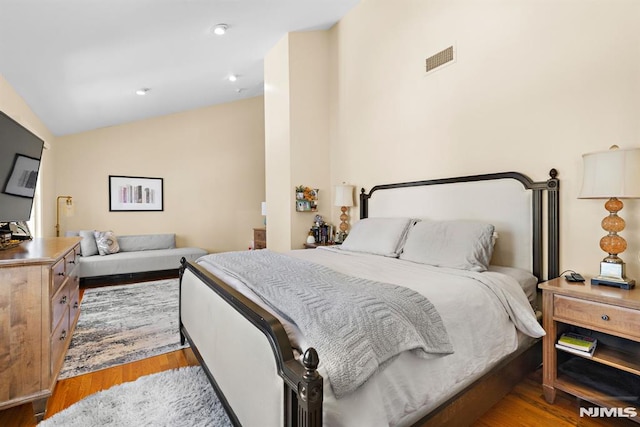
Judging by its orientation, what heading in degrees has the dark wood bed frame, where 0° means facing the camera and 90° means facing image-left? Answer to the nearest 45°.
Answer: approximately 45°

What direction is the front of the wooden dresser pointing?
to the viewer's right

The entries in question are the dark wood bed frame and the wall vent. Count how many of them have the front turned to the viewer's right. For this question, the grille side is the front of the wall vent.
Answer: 0

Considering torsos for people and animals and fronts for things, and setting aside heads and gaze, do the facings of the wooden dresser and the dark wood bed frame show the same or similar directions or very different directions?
very different directions

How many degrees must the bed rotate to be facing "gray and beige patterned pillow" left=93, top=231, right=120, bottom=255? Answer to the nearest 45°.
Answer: approximately 90° to its right

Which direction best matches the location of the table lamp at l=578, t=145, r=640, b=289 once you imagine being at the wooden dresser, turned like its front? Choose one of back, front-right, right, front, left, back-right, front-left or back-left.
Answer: front-right

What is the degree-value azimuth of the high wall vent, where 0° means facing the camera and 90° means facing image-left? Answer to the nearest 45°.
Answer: approximately 45°
